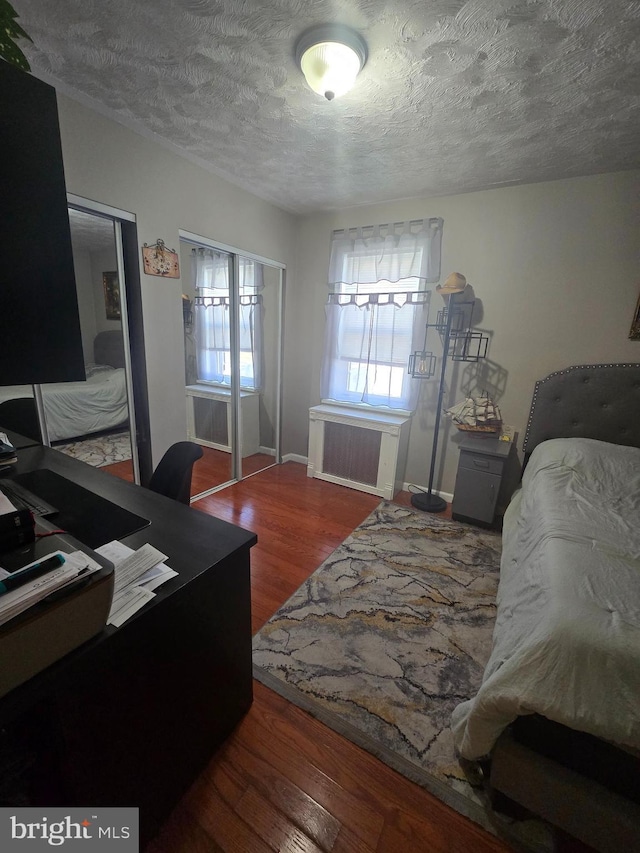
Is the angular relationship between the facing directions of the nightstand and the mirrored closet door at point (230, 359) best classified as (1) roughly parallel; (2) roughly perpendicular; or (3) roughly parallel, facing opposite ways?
roughly perpendicular

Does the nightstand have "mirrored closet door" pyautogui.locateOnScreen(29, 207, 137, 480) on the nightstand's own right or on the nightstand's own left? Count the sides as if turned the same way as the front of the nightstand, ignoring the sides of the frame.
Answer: on the nightstand's own right

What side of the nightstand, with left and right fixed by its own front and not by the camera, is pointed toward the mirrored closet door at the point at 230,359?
right

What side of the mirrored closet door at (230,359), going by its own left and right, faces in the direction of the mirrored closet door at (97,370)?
right

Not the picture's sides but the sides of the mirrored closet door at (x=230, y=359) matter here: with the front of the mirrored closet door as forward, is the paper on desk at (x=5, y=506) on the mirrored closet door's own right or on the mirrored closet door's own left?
on the mirrored closet door's own right

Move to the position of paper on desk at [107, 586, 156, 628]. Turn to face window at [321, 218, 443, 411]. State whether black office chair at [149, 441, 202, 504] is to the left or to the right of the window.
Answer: left
